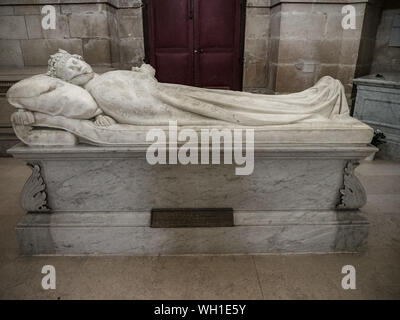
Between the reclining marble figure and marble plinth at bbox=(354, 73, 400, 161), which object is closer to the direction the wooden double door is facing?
the reclining marble figure

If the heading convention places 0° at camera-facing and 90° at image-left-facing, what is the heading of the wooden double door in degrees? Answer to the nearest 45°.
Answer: approximately 0°

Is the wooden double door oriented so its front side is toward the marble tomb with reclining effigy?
yes

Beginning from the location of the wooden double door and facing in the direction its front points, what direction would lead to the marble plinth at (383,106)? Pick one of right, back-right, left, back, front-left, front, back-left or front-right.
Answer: front-left

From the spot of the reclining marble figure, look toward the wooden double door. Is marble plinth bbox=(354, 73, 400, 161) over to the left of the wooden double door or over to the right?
right

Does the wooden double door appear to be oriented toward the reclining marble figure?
yes
